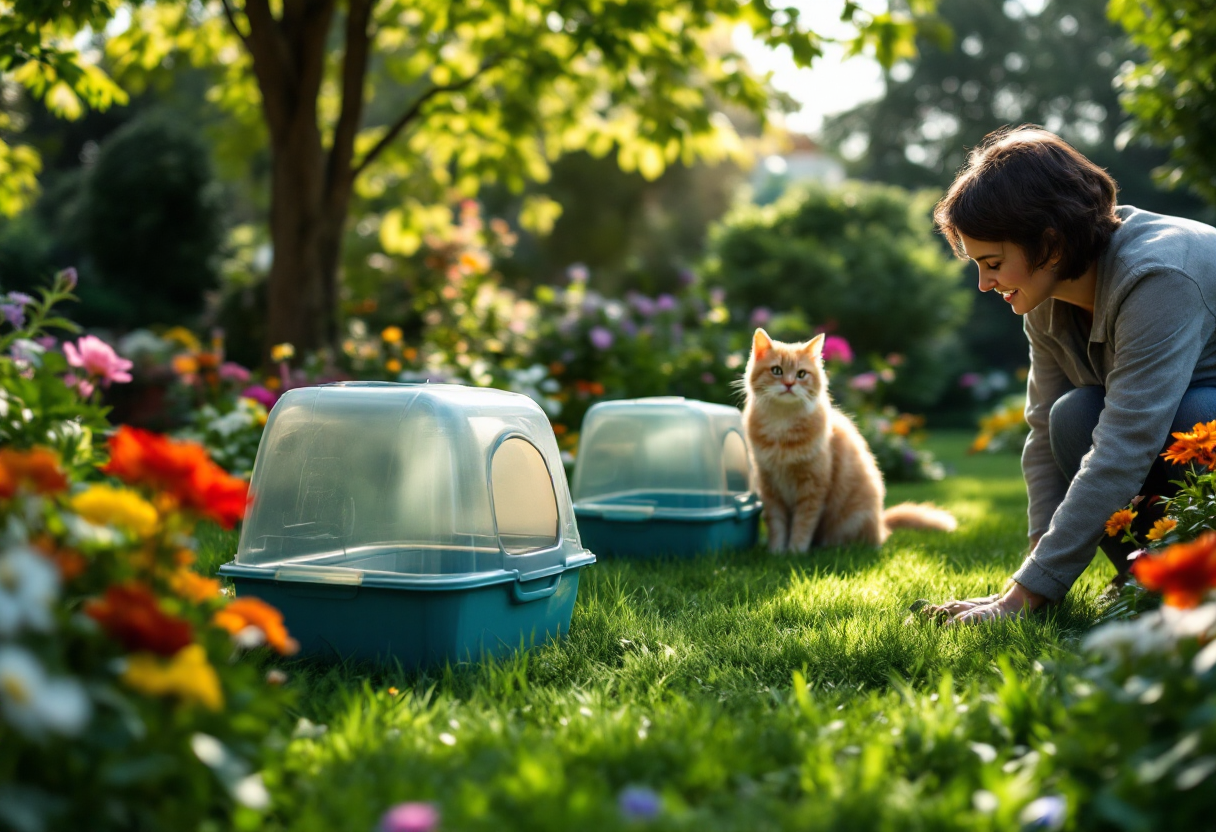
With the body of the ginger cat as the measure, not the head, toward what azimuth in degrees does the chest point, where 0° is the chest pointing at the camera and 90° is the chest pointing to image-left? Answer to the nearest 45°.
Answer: approximately 45°

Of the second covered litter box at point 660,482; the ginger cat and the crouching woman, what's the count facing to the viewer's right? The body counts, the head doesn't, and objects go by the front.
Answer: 1

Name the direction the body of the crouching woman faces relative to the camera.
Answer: to the viewer's left

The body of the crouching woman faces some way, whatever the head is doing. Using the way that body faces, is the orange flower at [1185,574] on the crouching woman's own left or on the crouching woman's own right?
on the crouching woman's own left

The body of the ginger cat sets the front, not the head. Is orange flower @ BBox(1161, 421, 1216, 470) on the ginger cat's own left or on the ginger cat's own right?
on the ginger cat's own left

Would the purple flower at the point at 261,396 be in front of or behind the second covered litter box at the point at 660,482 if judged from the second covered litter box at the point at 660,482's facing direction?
behind

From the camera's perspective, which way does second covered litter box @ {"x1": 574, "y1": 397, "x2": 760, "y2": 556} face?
to the viewer's right

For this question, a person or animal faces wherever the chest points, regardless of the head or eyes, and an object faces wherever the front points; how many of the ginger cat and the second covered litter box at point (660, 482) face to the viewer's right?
1

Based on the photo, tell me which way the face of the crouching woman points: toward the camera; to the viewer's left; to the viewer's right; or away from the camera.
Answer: to the viewer's left
